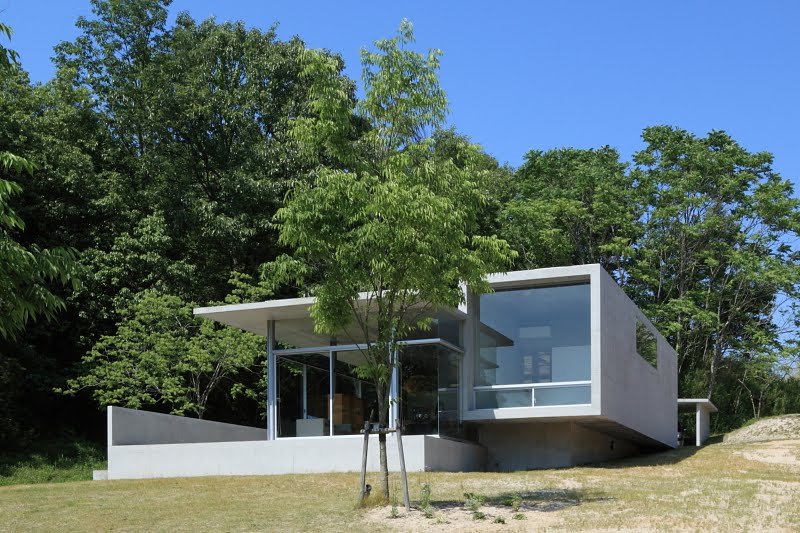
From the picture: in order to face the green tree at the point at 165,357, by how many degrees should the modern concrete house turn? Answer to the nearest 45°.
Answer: approximately 135° to its right

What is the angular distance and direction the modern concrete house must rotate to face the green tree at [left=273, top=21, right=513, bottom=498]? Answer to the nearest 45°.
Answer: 0° — it already faces it

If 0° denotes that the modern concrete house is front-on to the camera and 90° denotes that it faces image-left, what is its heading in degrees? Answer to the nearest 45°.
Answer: approximately 0°

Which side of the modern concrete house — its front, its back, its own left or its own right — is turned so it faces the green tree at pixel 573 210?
back

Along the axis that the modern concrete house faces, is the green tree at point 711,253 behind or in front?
behind
